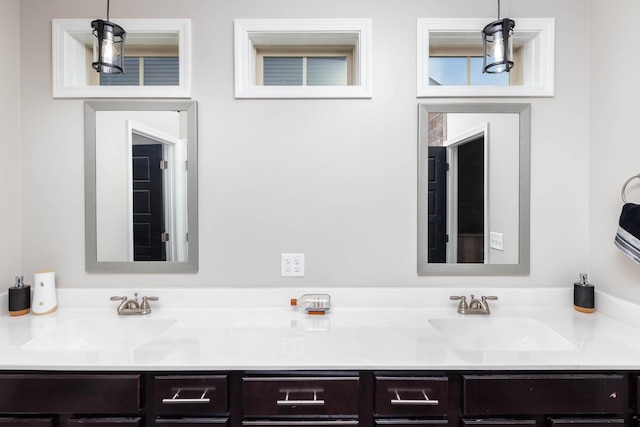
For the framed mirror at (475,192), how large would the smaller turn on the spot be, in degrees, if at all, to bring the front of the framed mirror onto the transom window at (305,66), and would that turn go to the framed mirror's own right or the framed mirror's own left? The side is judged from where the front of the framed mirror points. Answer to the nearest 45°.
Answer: approximately 90° to the framed mirror's own right

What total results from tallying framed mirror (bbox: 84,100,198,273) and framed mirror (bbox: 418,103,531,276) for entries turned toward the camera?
2

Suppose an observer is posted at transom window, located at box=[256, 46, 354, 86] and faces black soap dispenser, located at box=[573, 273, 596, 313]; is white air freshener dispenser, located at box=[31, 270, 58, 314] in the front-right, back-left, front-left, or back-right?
back-right

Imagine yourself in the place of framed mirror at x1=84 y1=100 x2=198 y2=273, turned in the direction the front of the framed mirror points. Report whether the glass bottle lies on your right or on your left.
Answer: on your left

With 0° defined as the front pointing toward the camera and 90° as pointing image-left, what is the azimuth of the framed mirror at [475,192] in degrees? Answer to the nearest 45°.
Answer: approximately 0°

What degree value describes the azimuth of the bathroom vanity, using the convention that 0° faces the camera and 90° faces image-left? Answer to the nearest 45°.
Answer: approximately 0°

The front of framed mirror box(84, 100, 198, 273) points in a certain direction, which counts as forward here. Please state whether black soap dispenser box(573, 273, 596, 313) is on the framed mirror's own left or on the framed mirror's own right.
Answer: on the framed mirror's own left
